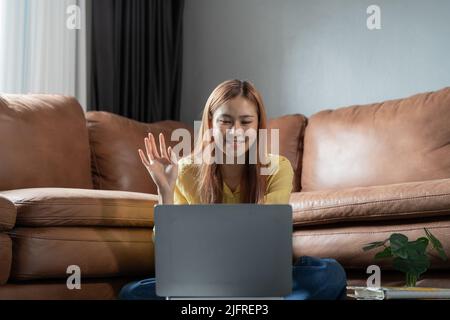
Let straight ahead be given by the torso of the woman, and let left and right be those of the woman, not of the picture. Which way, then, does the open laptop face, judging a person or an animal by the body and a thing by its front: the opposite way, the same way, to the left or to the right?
the opposite way

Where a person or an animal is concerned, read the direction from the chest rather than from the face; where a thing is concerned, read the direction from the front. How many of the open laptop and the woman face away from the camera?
1

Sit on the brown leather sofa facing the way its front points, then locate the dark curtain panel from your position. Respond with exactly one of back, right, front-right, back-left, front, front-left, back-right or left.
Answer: back

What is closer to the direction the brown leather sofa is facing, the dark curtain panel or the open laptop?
the open laptop

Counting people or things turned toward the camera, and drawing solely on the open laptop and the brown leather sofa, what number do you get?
1

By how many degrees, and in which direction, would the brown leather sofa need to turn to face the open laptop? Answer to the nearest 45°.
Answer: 0° — it already faces it

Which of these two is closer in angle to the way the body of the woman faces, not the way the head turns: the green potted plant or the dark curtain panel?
the green potted plant

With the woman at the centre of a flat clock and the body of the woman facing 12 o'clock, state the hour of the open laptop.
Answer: The open laptop is roughly at 12 o'clock from the woman.

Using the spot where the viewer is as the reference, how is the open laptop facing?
facing away from the viewer
